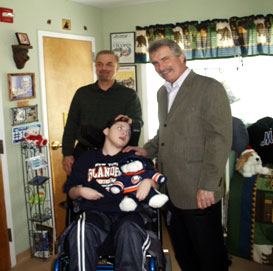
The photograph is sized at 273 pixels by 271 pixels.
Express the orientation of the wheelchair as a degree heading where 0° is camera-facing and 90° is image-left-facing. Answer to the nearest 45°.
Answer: approximately 0°

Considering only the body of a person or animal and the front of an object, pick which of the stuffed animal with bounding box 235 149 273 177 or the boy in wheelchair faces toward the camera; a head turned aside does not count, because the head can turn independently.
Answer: the boy in wheelchair

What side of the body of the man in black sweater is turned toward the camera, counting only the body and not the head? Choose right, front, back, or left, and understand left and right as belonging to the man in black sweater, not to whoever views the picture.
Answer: front

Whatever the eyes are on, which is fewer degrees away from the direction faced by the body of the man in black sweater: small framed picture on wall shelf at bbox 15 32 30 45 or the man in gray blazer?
the man in gray blazer

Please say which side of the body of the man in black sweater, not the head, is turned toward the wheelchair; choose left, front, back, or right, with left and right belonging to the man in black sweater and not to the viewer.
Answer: front

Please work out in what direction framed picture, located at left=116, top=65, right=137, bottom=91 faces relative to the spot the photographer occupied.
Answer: facing the viewer and to the left of the viewer

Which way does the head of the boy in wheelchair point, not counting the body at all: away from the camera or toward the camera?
toward the camera

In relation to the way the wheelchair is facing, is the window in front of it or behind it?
behind

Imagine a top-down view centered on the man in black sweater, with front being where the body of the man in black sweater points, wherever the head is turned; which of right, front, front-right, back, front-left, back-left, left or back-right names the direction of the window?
back-left

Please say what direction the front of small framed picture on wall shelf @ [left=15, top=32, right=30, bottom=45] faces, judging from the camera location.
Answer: facing the viewer and to the right of the viewer

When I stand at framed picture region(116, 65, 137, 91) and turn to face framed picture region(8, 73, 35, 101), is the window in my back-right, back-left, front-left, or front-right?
back-left

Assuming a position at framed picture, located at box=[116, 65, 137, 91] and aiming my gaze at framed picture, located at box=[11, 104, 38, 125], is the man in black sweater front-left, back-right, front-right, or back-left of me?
front-left
